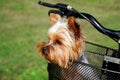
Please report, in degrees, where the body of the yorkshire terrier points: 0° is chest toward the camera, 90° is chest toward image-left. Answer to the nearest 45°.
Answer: approximately 45°

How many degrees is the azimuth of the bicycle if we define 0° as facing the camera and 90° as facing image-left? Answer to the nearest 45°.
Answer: approximately 45°
